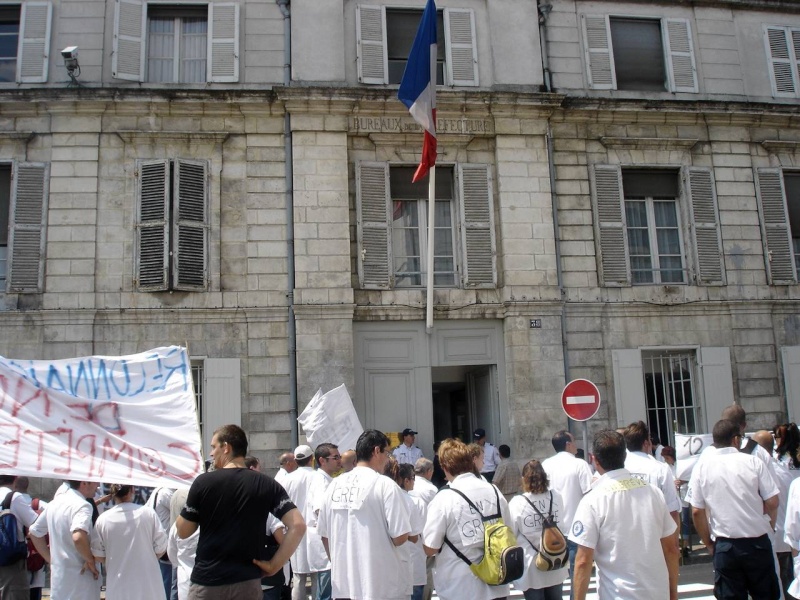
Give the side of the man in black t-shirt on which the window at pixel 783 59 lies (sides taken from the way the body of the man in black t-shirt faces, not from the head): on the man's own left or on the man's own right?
on the man's own right

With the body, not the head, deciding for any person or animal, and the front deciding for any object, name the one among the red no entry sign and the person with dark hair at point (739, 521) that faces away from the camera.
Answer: the person with dark hair

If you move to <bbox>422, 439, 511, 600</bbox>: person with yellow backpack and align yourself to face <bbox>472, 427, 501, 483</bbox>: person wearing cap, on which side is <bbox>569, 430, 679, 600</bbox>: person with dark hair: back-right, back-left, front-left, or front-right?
back-right

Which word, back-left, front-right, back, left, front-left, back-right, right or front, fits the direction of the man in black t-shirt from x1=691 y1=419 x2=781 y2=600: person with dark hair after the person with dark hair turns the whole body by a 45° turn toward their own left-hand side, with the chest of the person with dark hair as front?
left

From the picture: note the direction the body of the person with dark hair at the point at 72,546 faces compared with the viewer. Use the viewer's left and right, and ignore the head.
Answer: facing away from the viewer and to the right of the viewer

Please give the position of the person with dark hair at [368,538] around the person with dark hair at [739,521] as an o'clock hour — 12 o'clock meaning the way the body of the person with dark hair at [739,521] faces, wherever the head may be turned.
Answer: the person with dark hair at [368,538] is roughly at 8 o'clock from the person with dark hair at [739,521].

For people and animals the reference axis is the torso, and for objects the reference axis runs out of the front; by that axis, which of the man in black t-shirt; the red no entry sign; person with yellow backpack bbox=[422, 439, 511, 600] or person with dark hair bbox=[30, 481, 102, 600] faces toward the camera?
the red no entry sign

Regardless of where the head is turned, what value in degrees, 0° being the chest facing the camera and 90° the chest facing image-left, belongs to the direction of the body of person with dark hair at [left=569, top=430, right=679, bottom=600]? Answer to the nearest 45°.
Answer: approximately 180°

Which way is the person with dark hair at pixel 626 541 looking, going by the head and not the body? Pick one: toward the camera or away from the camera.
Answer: away from the camera

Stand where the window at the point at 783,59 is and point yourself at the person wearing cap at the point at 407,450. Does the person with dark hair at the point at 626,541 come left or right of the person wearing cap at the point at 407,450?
left

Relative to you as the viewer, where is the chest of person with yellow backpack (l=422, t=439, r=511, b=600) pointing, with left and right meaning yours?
facing away from the viewer and to the left of the viewer

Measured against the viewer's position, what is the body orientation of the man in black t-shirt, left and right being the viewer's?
facing away from the viewer

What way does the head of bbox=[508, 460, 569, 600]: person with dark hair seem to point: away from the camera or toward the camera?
away from the camera
